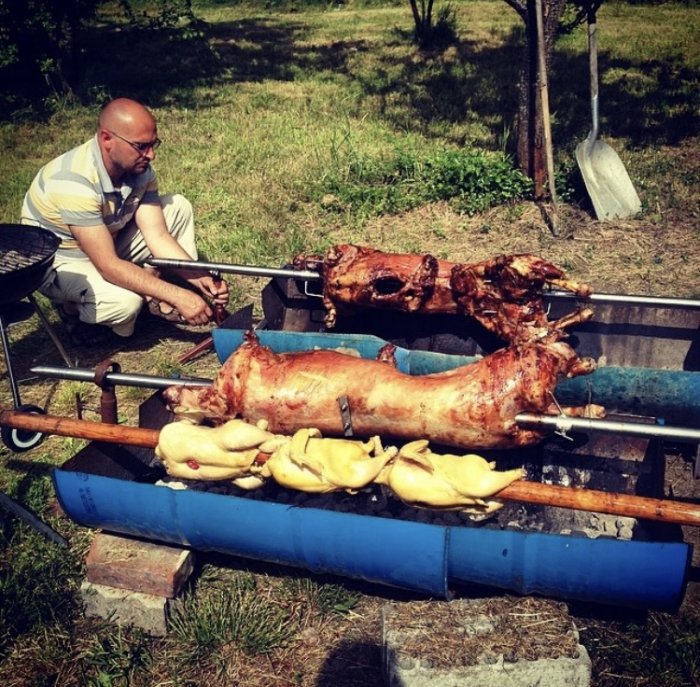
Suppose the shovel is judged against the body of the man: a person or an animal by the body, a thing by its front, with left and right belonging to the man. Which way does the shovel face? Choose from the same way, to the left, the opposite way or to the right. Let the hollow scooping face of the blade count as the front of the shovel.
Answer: to the right

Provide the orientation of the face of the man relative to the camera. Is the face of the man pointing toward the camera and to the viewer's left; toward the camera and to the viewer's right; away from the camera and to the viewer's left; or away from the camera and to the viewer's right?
toward the camera and to the viewer's right

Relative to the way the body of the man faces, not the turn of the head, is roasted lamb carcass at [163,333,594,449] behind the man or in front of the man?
in front

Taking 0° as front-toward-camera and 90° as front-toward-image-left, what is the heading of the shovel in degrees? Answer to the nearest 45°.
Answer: approximately 0°

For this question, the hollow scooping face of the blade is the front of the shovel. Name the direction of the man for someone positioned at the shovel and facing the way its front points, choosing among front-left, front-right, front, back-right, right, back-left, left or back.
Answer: front-right

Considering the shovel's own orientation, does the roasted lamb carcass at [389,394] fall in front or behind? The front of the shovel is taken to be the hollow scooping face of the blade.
in front

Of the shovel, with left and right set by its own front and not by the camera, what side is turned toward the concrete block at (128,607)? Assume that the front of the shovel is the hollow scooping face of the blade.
front

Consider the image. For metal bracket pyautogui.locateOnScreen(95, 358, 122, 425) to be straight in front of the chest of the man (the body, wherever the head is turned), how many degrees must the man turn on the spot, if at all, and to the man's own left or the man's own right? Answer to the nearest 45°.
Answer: approximately 45° to the man's own right

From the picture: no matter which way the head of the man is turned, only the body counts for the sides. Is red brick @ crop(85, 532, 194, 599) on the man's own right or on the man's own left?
on the man's own right

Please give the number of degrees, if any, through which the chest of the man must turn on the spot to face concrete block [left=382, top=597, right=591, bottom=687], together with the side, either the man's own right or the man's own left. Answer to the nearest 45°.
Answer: approximately 45° to the man's own right

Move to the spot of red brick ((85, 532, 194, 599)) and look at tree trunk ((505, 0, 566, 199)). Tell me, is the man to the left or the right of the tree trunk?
left
